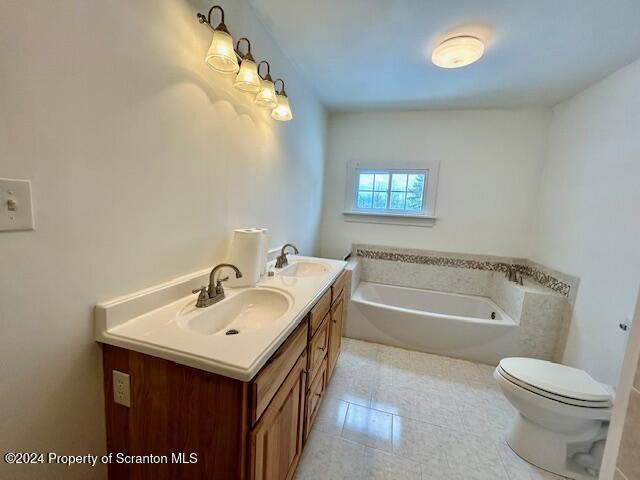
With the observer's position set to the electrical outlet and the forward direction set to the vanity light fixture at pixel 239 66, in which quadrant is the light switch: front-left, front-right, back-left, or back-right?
back-left

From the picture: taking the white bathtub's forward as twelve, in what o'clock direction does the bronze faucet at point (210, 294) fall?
The bronze faucet is roughly at 1 o'clock from the white bathtub.

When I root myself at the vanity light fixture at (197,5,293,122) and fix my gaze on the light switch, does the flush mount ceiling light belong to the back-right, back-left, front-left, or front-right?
back-left

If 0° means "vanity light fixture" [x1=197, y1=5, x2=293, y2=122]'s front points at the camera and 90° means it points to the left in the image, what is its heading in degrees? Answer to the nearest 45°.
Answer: approximately 315°

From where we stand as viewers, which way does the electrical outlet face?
facing the viewer and to the left of the viewer

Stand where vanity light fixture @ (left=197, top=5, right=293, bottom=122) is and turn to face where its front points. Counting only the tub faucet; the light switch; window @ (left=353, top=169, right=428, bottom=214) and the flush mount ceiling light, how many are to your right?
1

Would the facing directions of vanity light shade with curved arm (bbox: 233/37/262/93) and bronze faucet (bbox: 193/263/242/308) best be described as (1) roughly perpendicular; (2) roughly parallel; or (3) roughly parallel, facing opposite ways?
roughly parallel

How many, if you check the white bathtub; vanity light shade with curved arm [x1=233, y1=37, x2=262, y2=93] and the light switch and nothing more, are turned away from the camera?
0

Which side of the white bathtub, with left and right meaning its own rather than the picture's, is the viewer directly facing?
front

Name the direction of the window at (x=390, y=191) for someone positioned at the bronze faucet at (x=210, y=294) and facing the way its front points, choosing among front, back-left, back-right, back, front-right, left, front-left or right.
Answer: left
